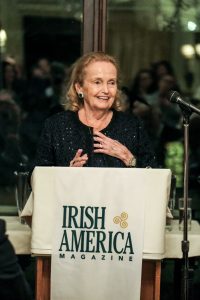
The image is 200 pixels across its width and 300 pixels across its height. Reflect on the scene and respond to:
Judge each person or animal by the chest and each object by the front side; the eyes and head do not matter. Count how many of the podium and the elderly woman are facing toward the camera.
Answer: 2

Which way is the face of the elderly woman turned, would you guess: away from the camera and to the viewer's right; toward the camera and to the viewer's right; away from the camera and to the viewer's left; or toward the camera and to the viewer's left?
toward the camera and to the viewer's right

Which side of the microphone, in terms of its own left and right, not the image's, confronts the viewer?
left

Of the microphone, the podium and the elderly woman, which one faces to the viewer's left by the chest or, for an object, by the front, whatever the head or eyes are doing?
the microphone

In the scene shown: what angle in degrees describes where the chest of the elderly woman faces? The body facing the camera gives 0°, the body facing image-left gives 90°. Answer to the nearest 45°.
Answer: approximately 0°

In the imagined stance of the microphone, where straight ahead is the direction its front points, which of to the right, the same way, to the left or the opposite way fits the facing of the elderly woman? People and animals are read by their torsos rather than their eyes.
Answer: to the left

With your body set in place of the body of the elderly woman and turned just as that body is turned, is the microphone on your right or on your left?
on your left
